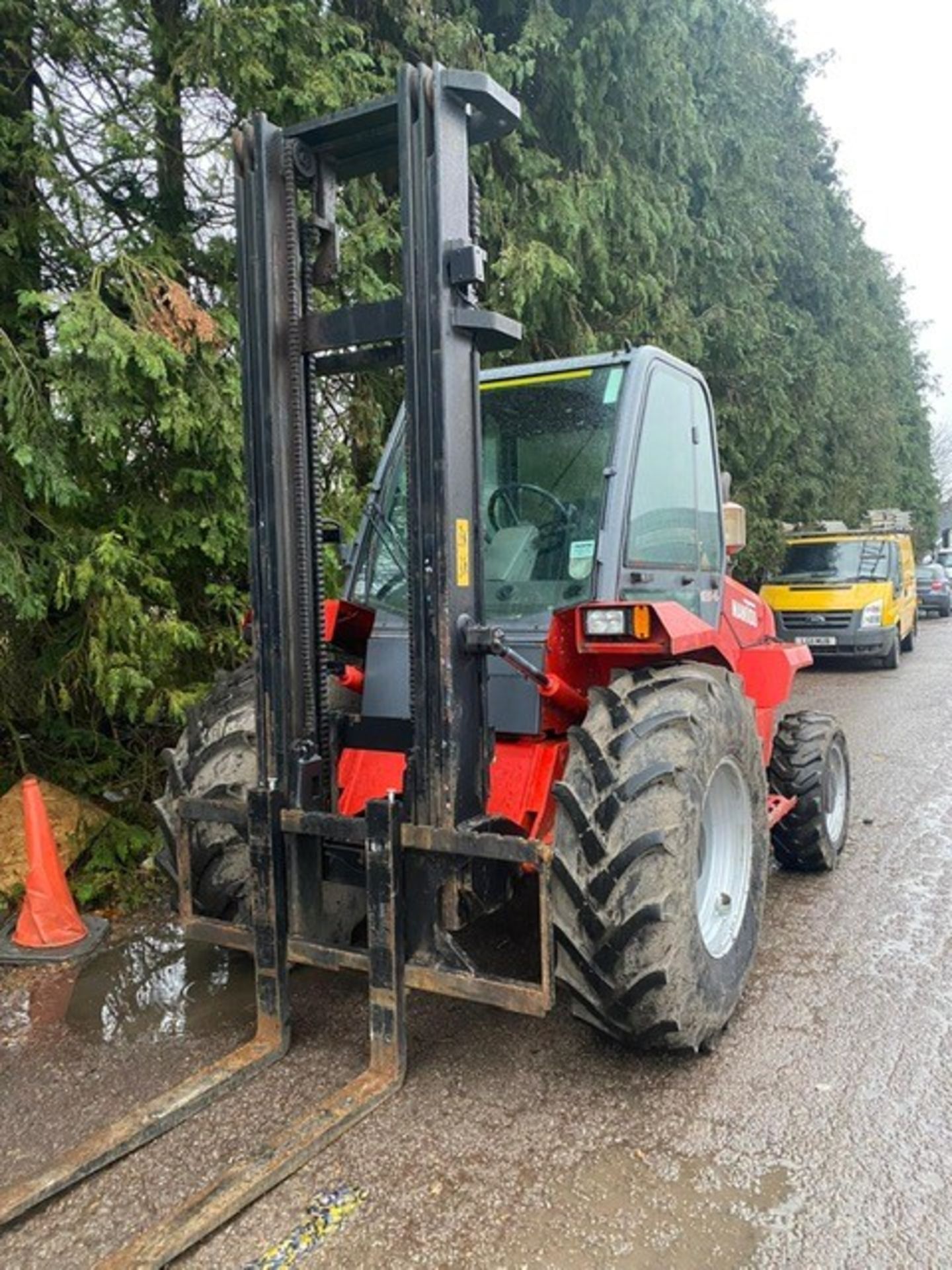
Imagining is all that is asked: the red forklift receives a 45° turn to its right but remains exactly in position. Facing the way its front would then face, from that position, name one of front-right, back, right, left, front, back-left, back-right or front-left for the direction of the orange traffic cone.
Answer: front-right

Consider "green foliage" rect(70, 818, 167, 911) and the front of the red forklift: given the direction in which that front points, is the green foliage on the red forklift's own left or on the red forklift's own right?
on the red forklift's own right

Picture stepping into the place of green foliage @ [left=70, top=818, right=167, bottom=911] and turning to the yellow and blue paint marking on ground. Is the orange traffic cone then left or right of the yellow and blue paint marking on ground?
right

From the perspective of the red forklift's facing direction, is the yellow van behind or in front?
behind

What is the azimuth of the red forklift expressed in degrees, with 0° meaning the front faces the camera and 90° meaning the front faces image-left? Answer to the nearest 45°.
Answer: approximately 45°
